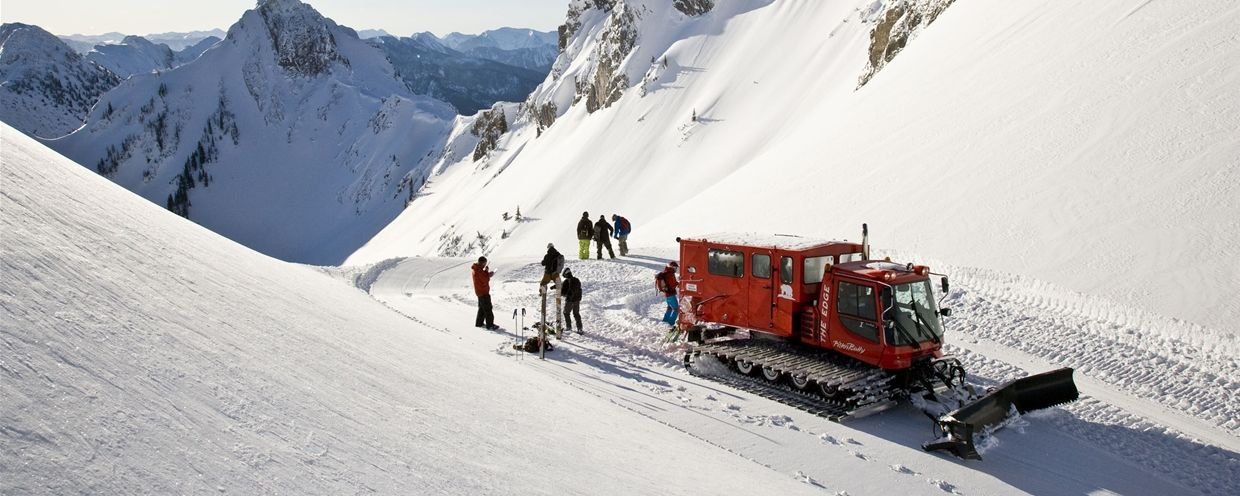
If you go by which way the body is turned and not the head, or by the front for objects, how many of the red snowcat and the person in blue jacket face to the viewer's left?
1

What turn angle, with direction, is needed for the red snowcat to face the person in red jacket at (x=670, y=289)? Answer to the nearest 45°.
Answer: approximately 180°

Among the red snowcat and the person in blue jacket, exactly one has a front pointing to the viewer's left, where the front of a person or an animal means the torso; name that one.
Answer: the person in blue jacket

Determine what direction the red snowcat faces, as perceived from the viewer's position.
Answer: facing the viewer and to the right of the viewer

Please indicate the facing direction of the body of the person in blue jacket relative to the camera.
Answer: to the viewer's left

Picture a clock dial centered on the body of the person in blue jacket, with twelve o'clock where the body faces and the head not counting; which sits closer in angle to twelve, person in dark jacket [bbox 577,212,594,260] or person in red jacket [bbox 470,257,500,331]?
the person in dark jacket

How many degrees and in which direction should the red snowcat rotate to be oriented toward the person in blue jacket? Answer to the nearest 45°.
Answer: approximately 180°

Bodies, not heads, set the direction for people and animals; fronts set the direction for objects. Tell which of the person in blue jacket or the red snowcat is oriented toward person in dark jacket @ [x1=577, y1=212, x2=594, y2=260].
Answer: the person in blue jacket

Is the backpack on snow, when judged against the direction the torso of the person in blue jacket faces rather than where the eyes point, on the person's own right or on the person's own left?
on the person's own left

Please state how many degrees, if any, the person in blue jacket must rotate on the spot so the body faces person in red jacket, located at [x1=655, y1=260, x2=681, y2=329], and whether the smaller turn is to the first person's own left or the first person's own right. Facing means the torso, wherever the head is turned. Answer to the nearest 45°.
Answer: approximately 90° to the first person's own left

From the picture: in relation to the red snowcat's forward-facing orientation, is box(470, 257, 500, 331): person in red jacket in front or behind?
behind
